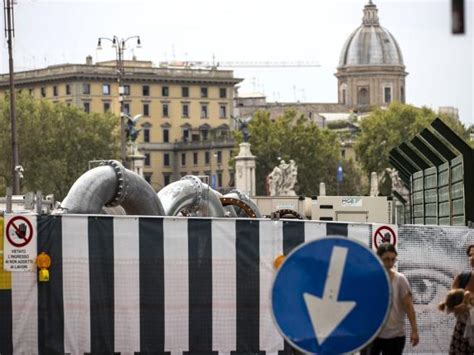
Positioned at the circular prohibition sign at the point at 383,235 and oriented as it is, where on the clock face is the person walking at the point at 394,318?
The person walking is roughly at 12 o'clock from the circular prohibition sign.

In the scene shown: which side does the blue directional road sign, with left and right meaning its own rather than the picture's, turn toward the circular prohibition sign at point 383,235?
back

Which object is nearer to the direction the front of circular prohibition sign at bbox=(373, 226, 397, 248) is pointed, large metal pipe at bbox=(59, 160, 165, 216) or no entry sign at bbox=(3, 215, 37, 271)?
the no entry sign

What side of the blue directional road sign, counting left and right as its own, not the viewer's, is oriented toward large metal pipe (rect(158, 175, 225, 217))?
back

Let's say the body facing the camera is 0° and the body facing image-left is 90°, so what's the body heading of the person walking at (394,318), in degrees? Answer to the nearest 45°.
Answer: approximately 45°

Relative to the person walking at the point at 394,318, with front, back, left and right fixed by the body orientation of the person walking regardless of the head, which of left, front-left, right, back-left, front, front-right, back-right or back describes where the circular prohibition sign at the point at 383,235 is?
back-right

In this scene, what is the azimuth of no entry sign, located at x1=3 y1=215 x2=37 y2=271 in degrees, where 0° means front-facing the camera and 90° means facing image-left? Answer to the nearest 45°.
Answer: approximately 0°

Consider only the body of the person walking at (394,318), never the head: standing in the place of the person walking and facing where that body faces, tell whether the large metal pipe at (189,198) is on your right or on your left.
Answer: on your right

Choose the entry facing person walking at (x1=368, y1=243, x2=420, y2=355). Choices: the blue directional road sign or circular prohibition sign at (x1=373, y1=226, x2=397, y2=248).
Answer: the circular prohibition sign
